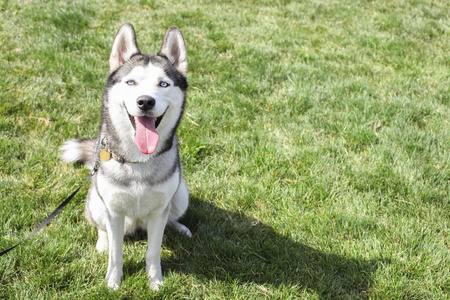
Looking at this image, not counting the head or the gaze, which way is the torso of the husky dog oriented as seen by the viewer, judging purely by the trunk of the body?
toward the camera
